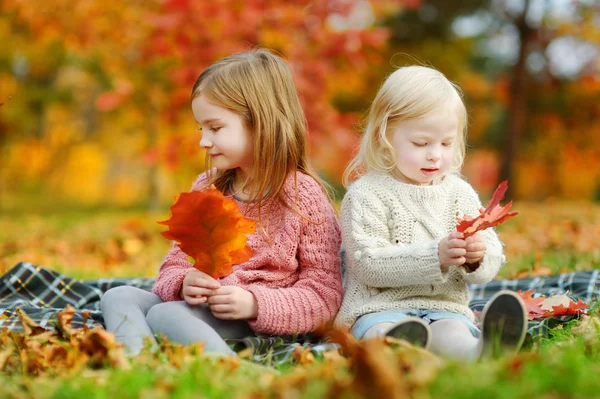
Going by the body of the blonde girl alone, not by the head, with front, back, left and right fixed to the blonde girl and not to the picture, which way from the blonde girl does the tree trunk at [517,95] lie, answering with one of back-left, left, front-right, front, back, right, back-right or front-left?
back-left

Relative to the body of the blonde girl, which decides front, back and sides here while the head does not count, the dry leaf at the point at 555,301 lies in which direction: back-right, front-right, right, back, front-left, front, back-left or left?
left
